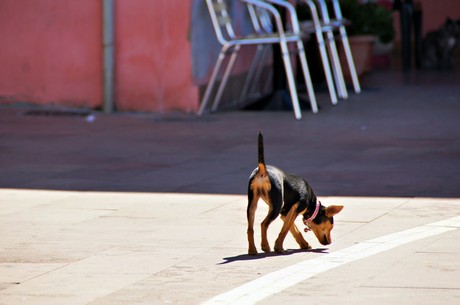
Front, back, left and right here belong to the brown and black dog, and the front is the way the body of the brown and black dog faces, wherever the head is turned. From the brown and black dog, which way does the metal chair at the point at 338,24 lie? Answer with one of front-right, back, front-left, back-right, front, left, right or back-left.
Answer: front-left

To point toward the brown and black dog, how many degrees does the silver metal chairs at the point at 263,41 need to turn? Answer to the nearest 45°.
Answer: approximately 45° to its right

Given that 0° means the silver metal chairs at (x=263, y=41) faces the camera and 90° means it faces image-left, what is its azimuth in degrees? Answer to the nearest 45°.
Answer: approximately 315°

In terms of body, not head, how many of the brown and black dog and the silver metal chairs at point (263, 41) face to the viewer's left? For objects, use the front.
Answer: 0

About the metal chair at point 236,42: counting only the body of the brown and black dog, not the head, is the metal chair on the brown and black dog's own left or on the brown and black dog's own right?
on the brown and black dog's own left
